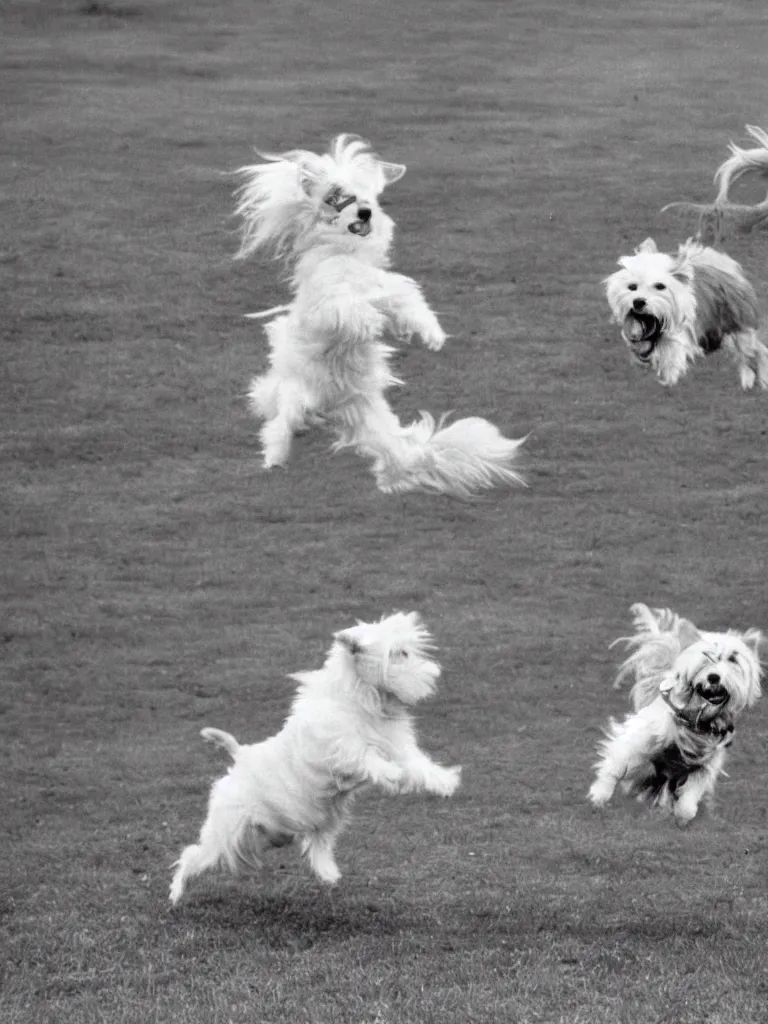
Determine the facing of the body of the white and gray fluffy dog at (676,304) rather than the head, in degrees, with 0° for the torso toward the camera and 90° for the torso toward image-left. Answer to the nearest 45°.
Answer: approximately 45°

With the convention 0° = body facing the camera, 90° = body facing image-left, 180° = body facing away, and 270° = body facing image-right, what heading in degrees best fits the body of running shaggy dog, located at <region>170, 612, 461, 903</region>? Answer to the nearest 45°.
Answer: approximately 270°

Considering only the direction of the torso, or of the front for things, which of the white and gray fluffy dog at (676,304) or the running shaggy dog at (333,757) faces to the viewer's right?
the running shaggy dog

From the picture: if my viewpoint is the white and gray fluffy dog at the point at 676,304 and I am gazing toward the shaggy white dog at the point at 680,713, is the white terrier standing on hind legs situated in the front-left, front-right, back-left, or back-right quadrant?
front-right

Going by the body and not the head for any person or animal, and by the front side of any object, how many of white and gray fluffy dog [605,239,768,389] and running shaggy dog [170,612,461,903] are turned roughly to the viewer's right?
1

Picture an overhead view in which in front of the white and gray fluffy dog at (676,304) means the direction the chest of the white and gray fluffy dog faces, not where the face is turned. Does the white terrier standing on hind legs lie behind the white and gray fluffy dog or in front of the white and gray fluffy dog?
in front

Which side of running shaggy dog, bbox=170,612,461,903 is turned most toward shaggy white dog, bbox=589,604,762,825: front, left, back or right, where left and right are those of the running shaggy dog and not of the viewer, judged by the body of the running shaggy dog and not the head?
front
